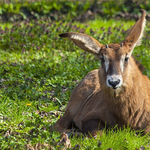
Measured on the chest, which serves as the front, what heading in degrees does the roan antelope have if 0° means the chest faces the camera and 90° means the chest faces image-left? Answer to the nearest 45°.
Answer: approximately 315°
